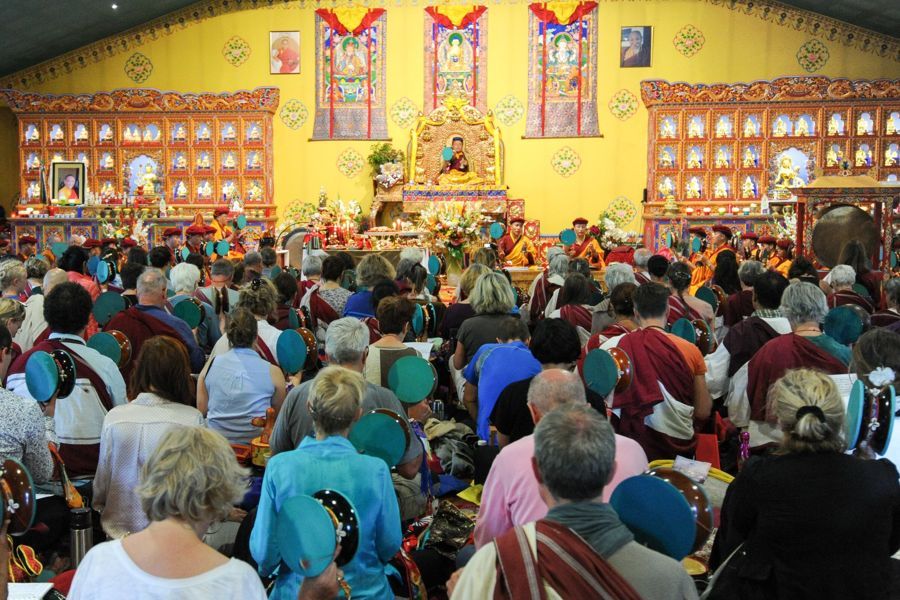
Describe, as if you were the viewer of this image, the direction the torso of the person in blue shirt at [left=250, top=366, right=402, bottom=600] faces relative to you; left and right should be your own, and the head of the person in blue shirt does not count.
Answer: facing away from the viewer

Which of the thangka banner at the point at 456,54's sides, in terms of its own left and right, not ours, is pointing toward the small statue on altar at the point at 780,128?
left

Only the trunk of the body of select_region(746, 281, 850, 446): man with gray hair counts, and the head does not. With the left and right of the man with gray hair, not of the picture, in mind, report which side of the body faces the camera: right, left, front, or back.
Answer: back

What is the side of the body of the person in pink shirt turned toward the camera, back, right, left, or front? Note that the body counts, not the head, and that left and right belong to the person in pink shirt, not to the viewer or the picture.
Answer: back

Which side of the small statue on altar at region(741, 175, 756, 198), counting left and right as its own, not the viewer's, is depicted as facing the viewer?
front

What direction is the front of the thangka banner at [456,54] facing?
toward the camera

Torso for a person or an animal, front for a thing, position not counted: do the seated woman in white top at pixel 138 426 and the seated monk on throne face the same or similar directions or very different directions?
very different directions

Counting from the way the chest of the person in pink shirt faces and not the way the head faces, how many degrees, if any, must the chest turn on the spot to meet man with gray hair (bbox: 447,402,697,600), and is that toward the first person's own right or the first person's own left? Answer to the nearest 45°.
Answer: approximately 180°

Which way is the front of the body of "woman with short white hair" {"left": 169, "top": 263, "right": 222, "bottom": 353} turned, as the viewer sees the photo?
away from the camera

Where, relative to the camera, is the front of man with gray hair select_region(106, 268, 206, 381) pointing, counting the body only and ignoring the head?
away from the camera

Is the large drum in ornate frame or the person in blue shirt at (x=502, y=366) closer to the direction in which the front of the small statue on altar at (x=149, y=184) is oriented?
the person in blue shirt

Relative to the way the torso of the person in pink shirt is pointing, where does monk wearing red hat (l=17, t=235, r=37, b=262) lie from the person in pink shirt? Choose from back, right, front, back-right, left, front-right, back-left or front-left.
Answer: front-left

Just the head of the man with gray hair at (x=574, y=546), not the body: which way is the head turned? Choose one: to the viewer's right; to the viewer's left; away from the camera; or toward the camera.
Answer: away from the camera

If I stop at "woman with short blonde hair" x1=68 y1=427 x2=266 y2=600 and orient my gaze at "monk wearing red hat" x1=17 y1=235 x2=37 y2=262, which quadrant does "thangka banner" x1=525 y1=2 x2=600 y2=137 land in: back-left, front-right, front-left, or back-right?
front-right

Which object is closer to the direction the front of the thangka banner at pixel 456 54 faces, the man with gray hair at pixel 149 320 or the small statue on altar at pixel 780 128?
the man with gray hair

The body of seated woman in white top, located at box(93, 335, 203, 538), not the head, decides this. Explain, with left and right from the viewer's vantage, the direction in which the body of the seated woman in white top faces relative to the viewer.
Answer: facing away from the viewer

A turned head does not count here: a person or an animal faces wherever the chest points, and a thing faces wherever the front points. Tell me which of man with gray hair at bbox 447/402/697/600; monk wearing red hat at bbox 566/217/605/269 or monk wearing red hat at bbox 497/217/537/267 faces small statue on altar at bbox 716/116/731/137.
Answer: the man with gray hair

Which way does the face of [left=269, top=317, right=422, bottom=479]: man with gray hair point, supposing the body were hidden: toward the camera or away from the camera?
away from the camera

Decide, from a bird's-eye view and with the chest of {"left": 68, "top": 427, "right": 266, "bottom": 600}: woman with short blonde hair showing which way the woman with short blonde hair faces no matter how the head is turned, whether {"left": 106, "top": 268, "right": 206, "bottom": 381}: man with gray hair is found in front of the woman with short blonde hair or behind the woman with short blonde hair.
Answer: in front

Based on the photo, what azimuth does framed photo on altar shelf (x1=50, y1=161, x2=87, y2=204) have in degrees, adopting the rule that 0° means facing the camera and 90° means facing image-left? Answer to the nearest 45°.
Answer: approximately 0°

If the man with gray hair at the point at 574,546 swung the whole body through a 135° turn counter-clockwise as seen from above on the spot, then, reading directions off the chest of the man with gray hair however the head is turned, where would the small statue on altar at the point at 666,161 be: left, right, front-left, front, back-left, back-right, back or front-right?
back-right

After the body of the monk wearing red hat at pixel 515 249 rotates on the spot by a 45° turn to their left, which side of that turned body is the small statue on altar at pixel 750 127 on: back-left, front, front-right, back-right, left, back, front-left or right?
left
